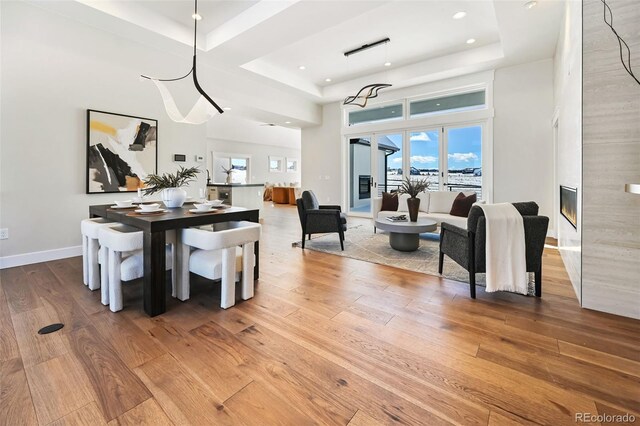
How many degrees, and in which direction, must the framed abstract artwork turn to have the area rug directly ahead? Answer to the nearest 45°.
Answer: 0° — it already faces it

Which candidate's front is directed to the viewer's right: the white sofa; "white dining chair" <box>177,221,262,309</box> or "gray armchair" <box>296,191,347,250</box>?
the gray armchair

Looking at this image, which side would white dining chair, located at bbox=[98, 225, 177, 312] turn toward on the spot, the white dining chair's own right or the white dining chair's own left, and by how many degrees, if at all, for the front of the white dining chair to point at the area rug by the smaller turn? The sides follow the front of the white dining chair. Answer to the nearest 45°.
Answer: approximately 45° to the white dining chair's own right

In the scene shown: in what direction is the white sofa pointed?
toward the camera

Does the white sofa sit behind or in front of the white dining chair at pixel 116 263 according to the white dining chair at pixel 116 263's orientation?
in front

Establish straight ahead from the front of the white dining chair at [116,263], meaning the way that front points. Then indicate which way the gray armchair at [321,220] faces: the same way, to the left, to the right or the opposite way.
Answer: to the right

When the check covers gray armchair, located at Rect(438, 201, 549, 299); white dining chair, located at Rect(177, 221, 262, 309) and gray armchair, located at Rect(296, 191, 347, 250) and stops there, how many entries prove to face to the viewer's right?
1

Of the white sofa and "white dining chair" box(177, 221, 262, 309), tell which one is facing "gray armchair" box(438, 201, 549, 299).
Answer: the white sofa

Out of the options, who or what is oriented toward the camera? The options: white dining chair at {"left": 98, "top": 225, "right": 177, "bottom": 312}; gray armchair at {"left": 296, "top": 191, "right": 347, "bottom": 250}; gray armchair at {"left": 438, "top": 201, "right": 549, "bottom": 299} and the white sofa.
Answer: the white sofa

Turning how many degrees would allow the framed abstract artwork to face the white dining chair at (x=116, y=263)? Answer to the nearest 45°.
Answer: approximately 45° to its right

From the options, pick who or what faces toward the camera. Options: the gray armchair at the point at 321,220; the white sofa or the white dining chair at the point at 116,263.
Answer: the white sofa

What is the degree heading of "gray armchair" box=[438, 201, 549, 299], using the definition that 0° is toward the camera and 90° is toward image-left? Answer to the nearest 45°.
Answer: approximately 135°

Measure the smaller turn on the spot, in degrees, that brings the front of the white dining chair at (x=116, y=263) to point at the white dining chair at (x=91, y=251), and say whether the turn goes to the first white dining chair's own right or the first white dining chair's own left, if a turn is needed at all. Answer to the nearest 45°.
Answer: approximately 45° to the first white dining chair's own left

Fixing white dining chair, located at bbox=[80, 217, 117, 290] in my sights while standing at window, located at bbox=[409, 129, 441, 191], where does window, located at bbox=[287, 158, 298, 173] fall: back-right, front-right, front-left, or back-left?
back-right

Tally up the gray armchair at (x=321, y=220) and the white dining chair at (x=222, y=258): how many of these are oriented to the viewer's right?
1

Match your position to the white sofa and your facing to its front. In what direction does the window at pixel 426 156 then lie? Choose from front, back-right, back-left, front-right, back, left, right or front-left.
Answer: back

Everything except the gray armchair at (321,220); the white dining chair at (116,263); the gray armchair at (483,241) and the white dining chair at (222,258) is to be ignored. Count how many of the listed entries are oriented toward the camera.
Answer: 0
